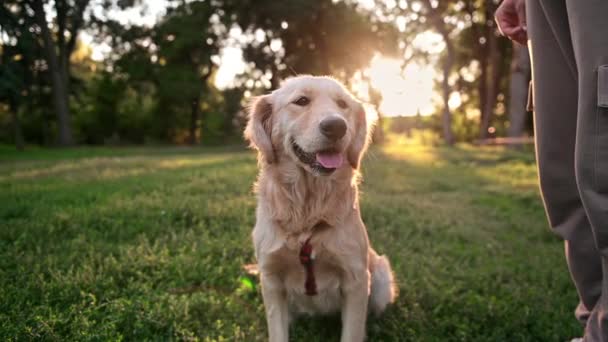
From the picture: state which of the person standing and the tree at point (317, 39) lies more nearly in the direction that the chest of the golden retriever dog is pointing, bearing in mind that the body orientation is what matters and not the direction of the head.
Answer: the person standing

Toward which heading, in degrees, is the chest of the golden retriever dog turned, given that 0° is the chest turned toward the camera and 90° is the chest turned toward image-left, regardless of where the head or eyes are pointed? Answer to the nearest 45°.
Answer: approximately 0°

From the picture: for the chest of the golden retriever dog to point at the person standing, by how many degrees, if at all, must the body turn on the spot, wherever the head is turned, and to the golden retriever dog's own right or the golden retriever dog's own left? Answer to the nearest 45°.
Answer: approximately 45° to the golden retriever dog's own left

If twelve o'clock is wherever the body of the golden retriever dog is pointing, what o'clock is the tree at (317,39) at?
The tree is roughly at 6 o'clock from the golden retriever dog.

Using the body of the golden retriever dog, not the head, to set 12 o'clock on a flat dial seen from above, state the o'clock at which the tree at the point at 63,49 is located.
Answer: The tree is roughly at 5 o'clock from the golden retriever dog.
